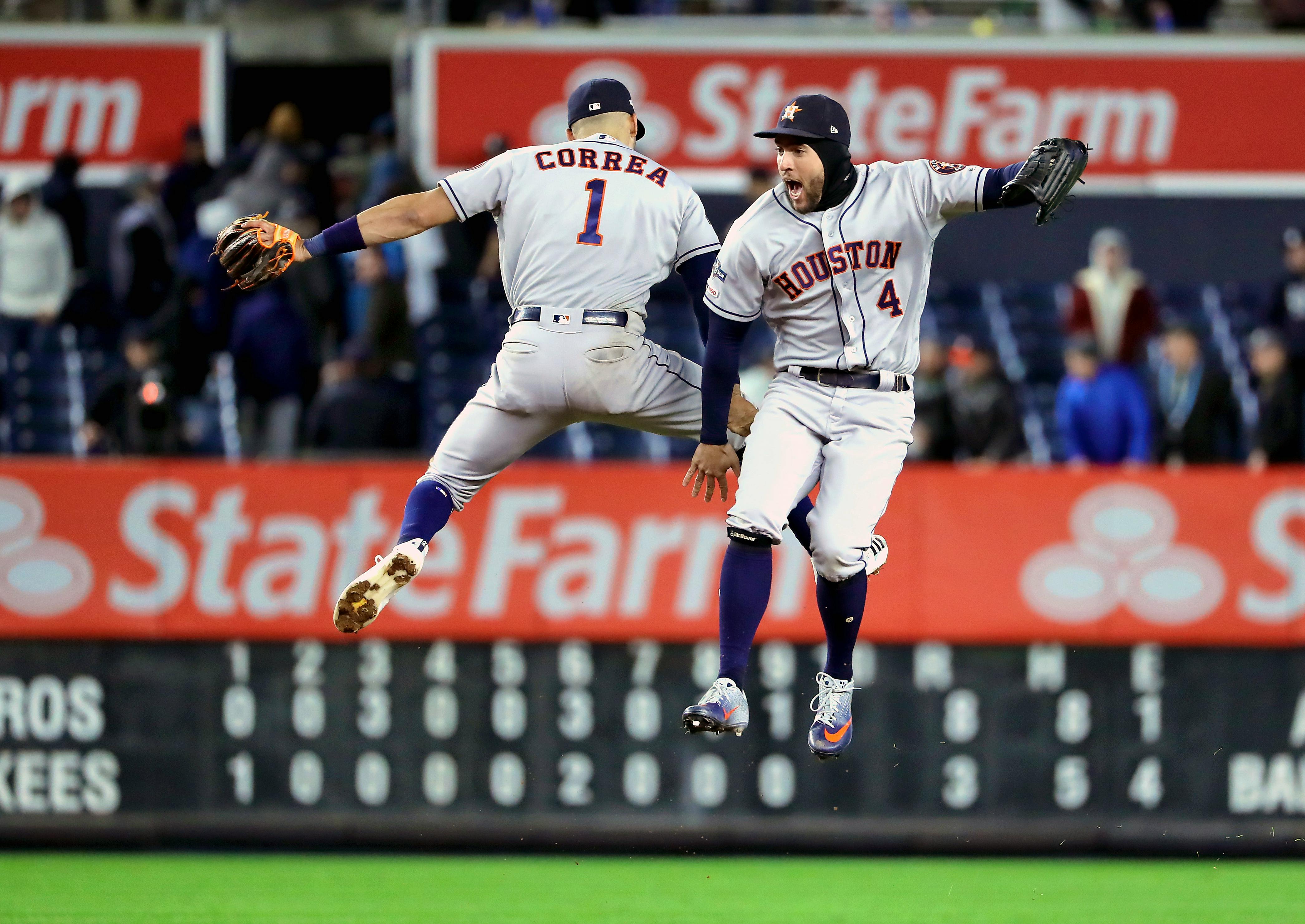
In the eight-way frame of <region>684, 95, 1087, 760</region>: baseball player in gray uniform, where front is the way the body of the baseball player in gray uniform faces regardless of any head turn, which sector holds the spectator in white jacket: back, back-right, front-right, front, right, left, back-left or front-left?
back-right

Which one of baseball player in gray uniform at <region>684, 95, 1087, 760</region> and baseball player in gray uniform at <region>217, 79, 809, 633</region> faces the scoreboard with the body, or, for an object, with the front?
baseball player in gray uniform at <region>217, 79, 809, 633</region>

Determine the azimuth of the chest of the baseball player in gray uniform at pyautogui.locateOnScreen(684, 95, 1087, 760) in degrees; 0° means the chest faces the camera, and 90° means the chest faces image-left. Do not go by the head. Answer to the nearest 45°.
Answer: approximately 0°

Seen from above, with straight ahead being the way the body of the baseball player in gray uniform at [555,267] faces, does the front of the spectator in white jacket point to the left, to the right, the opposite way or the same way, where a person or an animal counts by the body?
the opposite way

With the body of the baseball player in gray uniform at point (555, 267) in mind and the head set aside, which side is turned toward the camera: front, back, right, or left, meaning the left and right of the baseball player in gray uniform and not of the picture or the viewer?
back

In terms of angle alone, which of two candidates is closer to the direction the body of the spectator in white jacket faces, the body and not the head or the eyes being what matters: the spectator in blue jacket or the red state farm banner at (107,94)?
the spectator in blue jacket

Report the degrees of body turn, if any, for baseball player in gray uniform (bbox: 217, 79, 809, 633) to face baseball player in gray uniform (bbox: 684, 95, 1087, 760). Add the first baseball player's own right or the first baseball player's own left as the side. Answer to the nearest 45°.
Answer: approximately 90° to the first baseball player's own right
